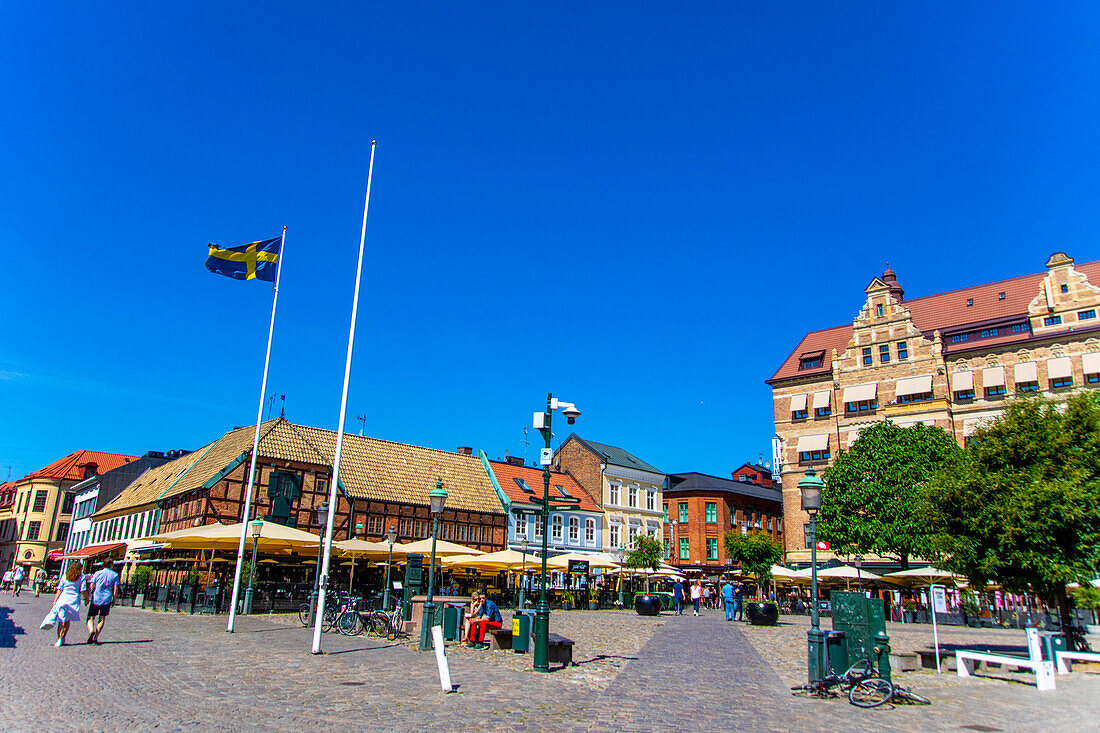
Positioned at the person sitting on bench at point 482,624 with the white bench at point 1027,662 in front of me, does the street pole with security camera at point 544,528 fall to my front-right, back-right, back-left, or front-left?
front-right

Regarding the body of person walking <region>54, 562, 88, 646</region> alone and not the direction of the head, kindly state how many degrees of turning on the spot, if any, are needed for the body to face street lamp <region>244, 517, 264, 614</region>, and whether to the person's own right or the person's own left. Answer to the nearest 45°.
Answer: approximately 45° to the person's own right

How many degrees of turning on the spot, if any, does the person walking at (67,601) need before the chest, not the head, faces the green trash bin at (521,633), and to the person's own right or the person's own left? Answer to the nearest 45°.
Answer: approximately 90° to the person's own right

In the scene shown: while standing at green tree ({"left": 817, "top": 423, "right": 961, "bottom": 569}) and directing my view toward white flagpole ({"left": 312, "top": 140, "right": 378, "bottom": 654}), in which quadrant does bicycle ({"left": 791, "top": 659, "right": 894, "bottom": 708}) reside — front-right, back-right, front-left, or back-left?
front-left

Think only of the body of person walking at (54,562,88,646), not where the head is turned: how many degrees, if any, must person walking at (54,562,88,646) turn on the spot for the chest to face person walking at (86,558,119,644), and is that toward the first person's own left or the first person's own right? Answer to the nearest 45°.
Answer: approximately 45° to the first person's own right

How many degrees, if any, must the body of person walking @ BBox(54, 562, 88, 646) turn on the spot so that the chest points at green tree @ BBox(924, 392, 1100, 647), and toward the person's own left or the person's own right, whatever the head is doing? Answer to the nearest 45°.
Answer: approximately 135° to the person's own right

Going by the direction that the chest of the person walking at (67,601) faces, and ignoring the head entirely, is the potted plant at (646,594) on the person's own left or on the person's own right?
on the person's own right

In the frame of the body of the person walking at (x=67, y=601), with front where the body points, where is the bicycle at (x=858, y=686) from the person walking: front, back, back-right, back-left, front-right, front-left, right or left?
back-right
